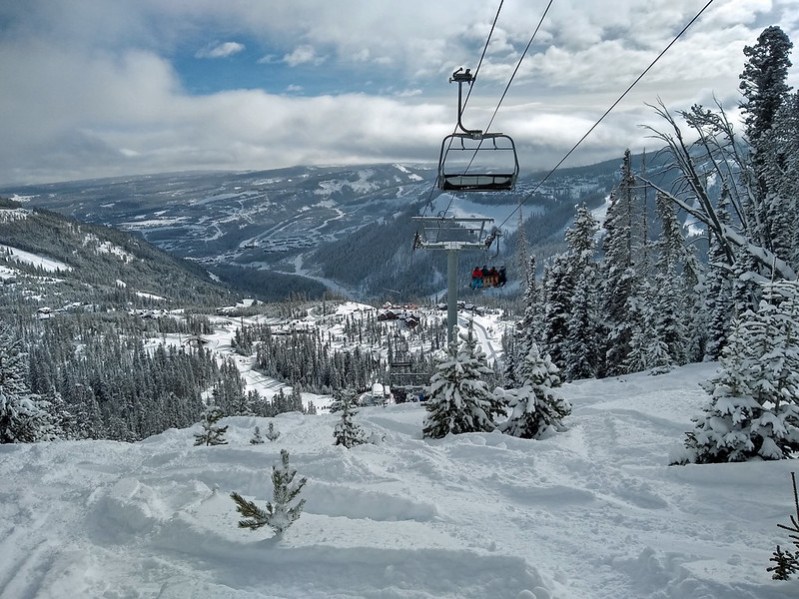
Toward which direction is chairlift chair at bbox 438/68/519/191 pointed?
away from the camera

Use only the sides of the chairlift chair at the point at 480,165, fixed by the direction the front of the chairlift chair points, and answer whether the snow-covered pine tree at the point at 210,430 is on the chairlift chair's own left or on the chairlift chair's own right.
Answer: on the chairlift chair's own left
